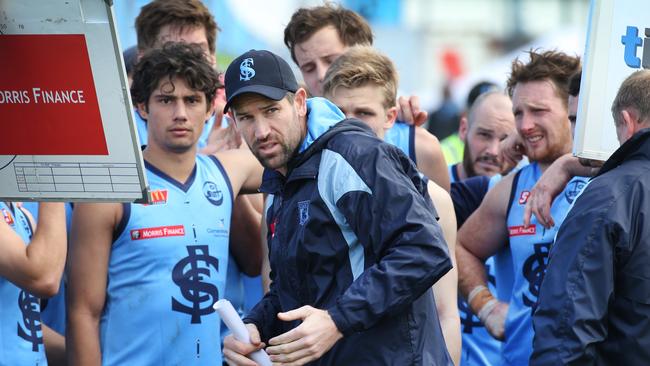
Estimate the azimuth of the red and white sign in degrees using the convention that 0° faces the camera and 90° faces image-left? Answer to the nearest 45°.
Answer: approximately 0°
